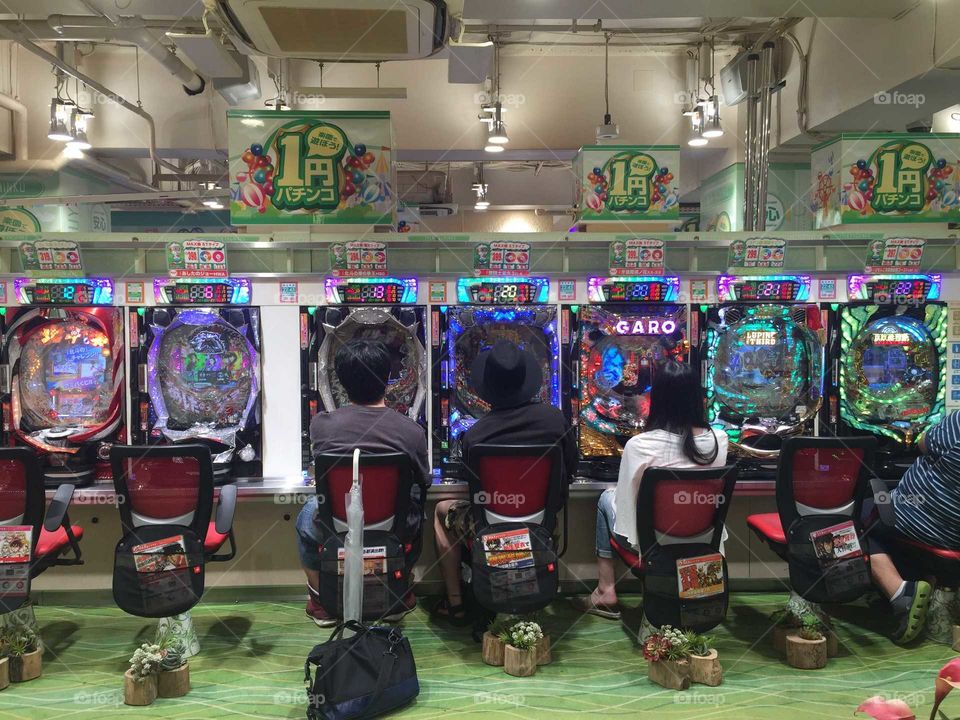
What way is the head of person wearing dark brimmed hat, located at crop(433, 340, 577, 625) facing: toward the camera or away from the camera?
away from the camera

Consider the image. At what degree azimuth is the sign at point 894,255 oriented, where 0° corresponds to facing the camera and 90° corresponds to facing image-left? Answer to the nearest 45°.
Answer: approximately 0°

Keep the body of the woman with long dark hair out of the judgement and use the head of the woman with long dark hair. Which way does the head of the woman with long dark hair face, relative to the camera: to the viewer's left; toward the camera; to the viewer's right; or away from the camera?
away from the camera

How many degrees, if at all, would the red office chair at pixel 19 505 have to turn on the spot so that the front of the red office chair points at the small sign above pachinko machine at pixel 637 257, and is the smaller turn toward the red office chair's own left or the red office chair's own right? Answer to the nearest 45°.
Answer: approximately 45° to the red office chair's own right

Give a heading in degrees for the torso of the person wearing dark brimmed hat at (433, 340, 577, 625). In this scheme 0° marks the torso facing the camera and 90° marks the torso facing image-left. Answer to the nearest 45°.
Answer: approximately 180°

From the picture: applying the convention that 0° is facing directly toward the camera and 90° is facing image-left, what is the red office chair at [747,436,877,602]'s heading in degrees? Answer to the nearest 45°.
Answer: approximately 135°

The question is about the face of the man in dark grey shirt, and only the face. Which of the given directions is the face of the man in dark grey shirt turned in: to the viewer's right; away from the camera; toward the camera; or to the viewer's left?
away from the camera

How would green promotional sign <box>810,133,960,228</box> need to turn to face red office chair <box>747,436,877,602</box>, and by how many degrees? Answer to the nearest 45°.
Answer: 0° — it already faces it

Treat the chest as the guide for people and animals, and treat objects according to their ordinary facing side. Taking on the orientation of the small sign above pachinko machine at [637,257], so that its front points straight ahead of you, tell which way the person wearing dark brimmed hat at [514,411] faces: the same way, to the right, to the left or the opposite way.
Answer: the opposite way

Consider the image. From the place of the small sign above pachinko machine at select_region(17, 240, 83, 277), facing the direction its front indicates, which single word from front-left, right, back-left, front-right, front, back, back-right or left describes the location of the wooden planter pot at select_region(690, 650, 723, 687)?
front-left

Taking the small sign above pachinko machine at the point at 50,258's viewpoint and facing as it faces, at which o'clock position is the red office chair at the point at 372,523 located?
The red office chair is roughly at 11 o'clock from the small sign above pachinko machine.

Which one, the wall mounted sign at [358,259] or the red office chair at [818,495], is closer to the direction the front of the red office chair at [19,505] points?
the wall mounted sign

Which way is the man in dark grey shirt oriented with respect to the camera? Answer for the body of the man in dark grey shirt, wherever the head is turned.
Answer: away from the camera
